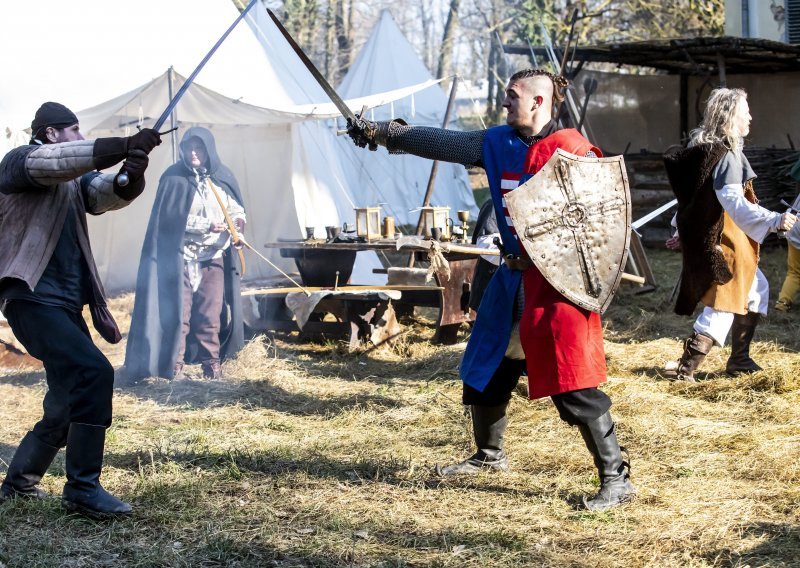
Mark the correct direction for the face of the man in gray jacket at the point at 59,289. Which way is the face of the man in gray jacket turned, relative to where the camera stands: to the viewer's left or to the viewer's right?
to the viewer's right

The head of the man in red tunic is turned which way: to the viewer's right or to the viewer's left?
to the viewer's left

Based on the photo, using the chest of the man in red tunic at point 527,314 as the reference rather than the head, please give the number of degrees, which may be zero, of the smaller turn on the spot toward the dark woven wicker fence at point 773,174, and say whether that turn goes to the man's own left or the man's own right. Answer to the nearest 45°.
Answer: approximately 135° to the man's own right

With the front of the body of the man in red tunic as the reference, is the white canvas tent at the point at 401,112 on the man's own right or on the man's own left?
on the man's own right

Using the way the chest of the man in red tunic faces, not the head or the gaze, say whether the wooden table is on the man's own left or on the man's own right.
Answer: on the man's own right

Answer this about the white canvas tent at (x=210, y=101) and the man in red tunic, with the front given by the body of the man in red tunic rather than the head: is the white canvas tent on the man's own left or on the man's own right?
on the man's own right

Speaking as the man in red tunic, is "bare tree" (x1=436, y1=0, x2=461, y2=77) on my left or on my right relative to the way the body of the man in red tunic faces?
on my right
